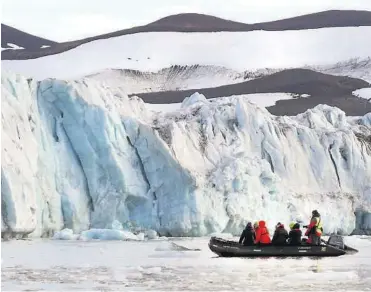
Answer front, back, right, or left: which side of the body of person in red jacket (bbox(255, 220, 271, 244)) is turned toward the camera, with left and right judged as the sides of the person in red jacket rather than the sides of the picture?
back

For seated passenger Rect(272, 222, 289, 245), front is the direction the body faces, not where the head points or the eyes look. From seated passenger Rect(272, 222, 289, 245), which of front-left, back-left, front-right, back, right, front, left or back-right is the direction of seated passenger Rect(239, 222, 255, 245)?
left

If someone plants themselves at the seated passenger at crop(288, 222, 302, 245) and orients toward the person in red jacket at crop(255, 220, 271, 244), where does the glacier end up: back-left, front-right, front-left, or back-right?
front-right

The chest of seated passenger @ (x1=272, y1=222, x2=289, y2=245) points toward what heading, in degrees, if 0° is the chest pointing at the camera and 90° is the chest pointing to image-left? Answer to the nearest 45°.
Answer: approximately 180°

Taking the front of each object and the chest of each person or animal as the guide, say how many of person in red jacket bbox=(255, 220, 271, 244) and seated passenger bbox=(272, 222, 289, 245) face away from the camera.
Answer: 2

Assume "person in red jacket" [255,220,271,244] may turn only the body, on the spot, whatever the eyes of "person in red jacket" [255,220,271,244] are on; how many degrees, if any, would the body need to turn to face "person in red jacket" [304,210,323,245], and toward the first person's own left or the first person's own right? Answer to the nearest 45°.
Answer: approximately 45° to the first person's own right

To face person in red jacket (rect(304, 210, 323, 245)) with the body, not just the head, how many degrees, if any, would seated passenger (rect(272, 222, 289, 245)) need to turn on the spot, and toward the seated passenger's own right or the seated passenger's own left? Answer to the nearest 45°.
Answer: approximately 45° to the seated passenger's own right

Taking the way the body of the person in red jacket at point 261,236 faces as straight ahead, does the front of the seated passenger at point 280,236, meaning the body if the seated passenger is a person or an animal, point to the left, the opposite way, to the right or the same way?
the same way

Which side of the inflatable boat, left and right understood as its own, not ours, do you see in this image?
left
